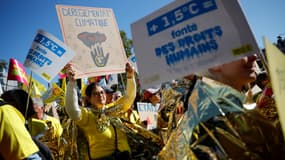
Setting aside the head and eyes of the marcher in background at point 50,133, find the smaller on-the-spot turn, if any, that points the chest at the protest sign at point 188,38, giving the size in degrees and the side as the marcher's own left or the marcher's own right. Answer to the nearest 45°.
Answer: approximately 45° to the marcher's own left

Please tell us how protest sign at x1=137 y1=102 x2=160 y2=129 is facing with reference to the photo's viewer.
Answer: facing the viewer

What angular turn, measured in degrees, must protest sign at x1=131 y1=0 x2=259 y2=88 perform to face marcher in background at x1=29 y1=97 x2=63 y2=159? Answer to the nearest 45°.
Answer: approximately 135° to its right

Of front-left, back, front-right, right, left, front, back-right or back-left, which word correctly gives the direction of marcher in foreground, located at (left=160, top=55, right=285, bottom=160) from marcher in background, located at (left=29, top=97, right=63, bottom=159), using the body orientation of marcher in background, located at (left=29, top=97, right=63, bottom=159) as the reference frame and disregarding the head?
front-left

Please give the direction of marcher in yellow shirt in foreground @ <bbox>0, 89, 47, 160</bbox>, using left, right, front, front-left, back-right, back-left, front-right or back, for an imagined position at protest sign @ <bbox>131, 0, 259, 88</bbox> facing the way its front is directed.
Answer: right

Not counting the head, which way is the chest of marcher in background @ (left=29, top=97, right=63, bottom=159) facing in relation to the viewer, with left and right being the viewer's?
facing the viewer and to the left of the viewer

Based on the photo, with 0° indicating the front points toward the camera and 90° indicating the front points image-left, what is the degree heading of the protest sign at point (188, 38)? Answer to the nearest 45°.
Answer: approximately 0°

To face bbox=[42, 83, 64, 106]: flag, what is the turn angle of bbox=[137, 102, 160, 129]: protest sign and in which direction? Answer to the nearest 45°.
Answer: approximately 135° to its right

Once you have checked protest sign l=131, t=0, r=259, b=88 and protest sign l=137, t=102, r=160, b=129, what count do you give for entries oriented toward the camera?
2

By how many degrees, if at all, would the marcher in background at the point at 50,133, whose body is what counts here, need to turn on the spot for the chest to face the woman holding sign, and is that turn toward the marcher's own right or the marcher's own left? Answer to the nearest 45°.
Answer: approximately 45° to the marcher's own left
